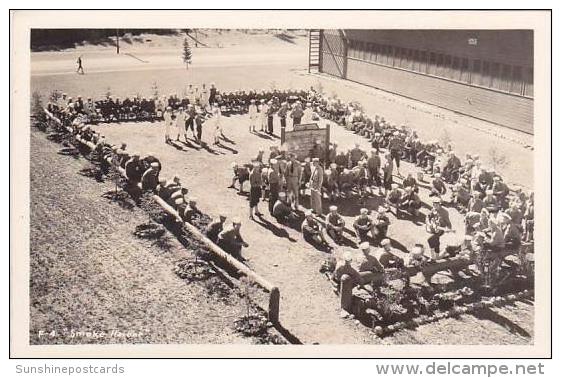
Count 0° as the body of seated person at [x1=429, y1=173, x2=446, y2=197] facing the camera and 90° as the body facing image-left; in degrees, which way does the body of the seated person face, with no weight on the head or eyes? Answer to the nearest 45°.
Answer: approximately 45°

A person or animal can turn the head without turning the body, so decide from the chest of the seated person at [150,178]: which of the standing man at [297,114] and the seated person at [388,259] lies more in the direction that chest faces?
the standing man

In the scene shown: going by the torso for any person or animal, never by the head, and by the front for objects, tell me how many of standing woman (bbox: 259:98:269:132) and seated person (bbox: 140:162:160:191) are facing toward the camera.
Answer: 1

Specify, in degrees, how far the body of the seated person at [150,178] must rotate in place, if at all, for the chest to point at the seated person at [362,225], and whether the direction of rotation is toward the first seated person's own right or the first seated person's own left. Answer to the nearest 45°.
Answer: approximately 90° to the first seated person's own right

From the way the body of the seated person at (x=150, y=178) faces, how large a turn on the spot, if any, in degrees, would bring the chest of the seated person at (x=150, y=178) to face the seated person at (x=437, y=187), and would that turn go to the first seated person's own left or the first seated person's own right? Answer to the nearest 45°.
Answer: approximately 45° to the first seated person's own right

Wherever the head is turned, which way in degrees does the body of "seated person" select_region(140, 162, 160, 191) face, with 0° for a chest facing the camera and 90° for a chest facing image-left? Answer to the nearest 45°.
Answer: approximately 225°
